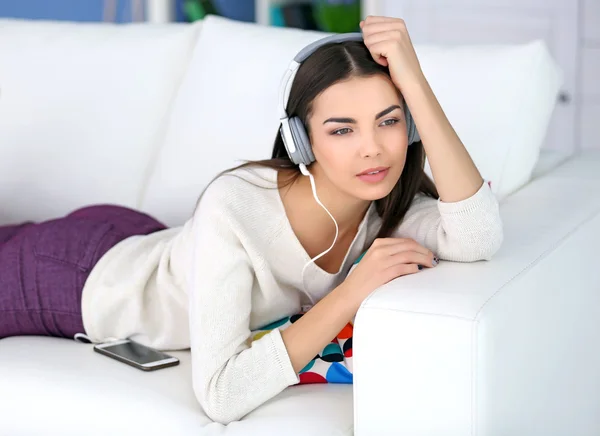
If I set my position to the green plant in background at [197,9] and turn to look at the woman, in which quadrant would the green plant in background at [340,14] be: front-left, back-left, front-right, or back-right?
front-left

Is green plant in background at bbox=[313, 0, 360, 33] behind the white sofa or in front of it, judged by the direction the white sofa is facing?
behind

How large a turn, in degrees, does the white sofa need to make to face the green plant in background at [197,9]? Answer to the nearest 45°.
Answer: approximately 135° to its right

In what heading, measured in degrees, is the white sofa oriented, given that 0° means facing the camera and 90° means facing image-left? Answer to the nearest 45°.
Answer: approximately 45°
